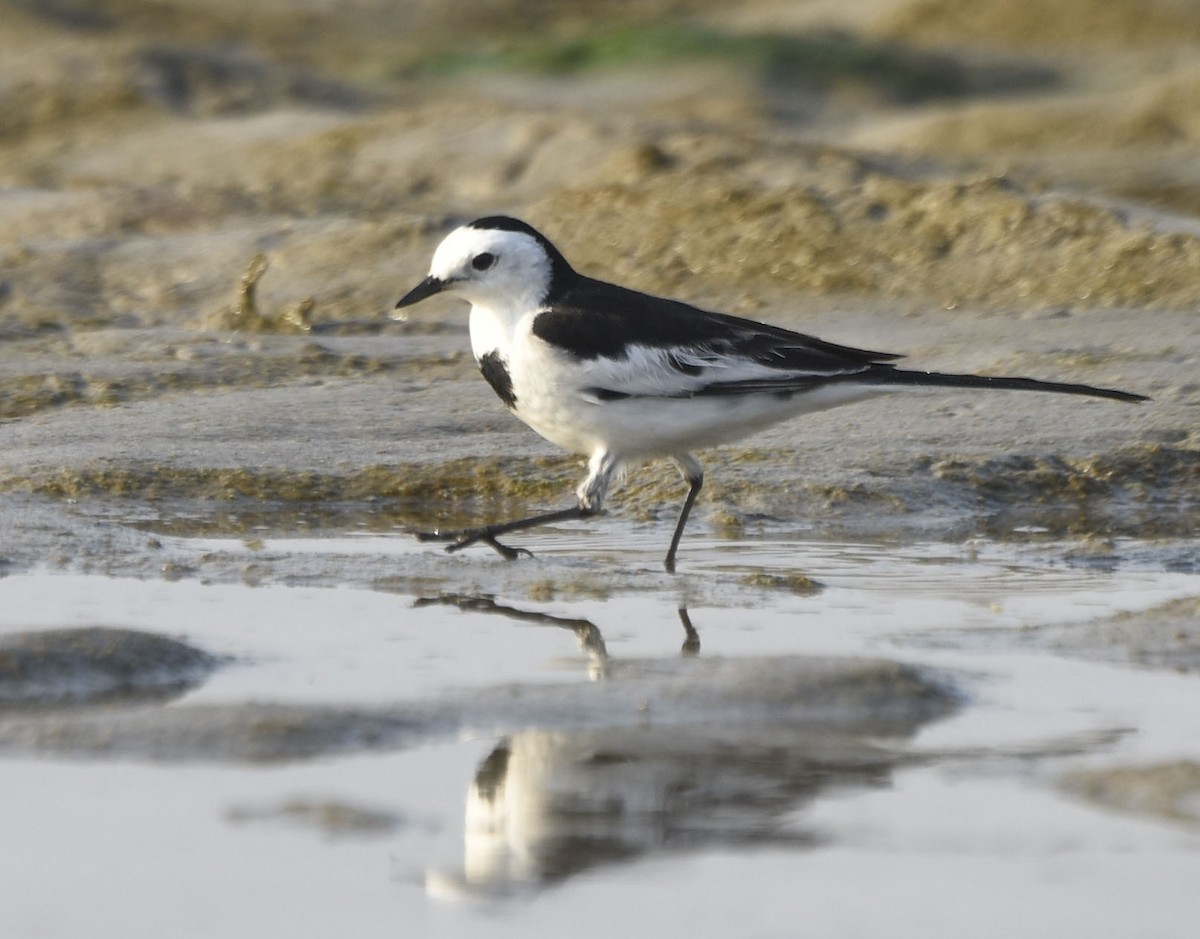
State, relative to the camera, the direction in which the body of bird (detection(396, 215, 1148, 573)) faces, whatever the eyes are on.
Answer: to the viewer's left
